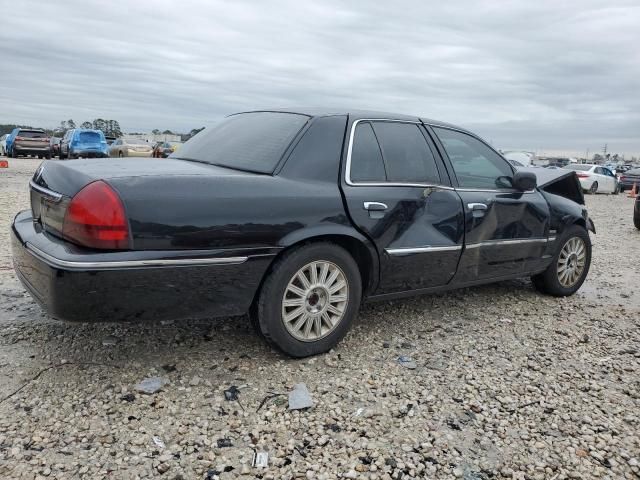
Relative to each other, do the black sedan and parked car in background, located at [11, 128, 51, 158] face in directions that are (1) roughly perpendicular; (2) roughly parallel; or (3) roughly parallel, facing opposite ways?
roughly perpendicular

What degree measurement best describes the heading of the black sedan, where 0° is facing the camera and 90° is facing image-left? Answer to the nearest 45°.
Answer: approximately 225°

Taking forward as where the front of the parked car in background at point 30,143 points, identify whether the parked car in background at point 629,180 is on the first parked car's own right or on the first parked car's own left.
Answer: on the first parked car's own right

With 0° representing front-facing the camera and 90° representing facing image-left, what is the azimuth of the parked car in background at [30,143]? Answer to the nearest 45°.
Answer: approximately 180°

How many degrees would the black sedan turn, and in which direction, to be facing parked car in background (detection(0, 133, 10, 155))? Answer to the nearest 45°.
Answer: approximately 90° to its left

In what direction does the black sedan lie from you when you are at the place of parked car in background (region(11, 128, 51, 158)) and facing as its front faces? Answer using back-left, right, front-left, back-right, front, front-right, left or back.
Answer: back
